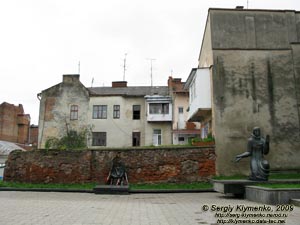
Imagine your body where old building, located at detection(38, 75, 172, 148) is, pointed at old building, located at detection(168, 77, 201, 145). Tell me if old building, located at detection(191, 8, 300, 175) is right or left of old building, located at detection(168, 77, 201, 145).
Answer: right

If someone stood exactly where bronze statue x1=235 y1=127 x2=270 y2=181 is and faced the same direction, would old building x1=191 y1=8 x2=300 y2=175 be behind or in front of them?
behind

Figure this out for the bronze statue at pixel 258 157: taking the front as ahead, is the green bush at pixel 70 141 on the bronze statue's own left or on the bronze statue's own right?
on the bronze statue's own right
